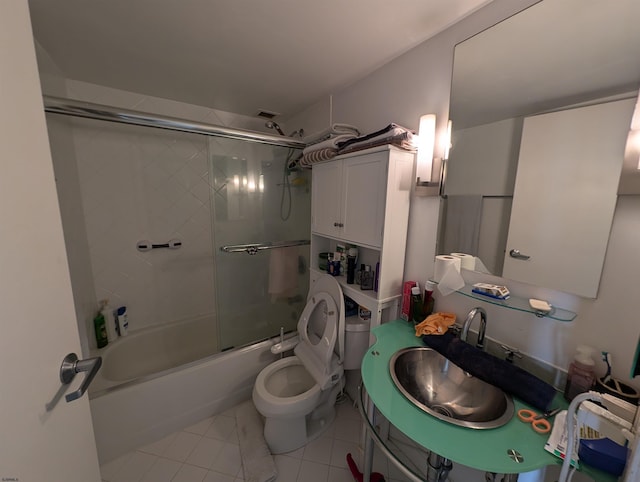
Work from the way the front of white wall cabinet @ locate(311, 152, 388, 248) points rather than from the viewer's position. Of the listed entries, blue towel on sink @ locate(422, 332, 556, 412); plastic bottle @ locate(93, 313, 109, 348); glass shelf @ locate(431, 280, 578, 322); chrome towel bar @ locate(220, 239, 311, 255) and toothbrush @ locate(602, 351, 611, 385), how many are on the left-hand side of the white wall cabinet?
3

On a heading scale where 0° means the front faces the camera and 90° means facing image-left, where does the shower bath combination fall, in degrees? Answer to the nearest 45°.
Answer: approximately 315°

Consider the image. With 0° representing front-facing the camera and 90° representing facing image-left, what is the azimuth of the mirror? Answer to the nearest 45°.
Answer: approximately 45°

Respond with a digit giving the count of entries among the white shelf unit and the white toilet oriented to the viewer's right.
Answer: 0
